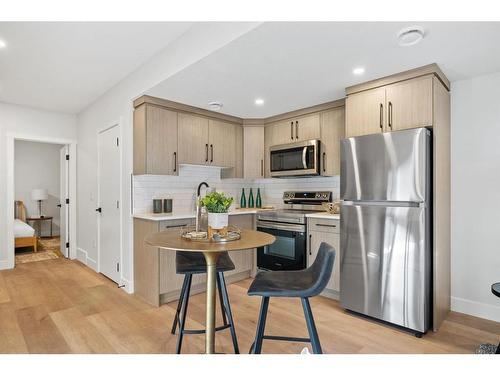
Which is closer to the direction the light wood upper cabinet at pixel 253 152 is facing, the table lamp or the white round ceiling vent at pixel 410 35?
the white round ceiling vent

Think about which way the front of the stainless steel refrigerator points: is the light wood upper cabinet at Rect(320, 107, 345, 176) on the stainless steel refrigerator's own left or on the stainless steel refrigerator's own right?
on the stainless steel refrigerator's own right

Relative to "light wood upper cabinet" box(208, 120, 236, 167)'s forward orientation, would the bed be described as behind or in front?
behind

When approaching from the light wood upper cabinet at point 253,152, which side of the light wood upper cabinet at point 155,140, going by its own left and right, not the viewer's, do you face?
left

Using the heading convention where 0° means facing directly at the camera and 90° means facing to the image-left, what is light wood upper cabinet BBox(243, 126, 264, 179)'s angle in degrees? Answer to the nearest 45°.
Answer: approximately 0°

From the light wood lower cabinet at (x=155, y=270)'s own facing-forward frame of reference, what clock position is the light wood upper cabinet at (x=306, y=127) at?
The light wood upper cabinet is roughly at 10 o'clock from the light wood lower cabinet.

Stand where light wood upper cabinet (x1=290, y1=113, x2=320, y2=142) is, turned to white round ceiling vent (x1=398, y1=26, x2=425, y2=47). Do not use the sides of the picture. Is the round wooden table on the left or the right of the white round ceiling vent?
right
